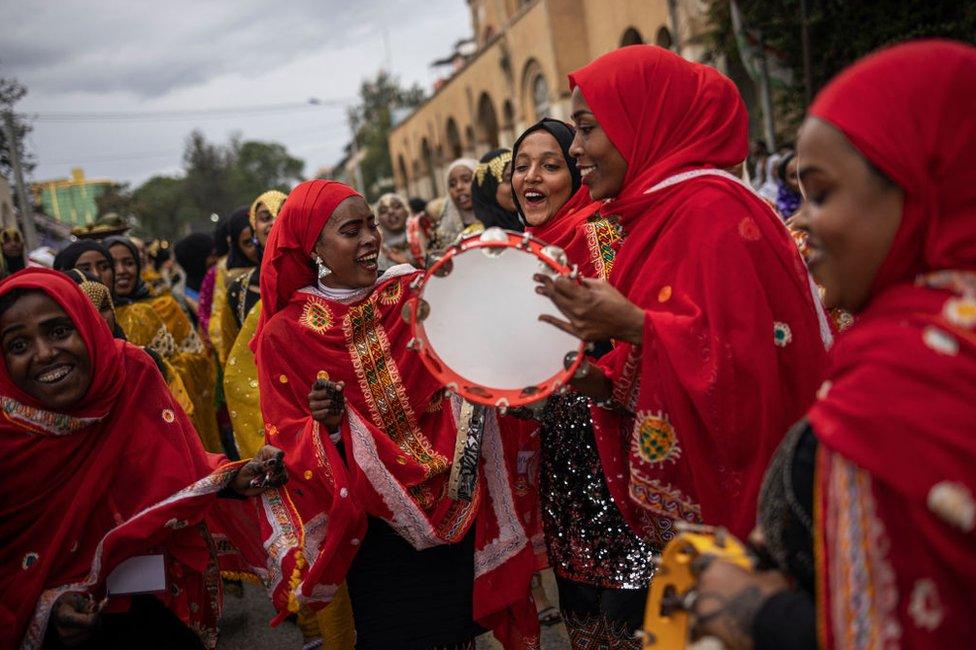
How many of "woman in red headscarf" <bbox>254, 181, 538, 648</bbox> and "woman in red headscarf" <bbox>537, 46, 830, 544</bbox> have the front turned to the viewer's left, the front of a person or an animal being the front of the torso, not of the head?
1

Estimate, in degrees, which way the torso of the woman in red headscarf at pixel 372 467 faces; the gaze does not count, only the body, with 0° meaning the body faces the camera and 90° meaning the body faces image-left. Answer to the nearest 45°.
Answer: approximately 315°

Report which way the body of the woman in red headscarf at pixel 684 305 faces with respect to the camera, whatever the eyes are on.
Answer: to the viewer's left

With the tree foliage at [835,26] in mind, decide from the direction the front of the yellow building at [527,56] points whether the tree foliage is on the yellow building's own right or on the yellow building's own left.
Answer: on the yellow building's own left

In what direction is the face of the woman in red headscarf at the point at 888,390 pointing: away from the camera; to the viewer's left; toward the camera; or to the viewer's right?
to the viewer's left

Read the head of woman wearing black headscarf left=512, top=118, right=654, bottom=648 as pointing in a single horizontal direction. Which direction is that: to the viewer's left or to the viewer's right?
to the viewer's left

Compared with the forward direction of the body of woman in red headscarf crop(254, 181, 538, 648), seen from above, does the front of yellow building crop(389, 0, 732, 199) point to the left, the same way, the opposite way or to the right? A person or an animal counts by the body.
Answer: to the right

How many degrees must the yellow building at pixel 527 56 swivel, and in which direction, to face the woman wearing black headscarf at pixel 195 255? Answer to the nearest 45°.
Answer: approximately 45° to its left

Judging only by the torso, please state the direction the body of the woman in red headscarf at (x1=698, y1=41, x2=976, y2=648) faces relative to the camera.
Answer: to the viewer's left

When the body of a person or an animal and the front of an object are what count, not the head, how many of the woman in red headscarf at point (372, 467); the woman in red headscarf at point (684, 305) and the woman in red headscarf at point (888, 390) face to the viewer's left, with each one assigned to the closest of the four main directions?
2
